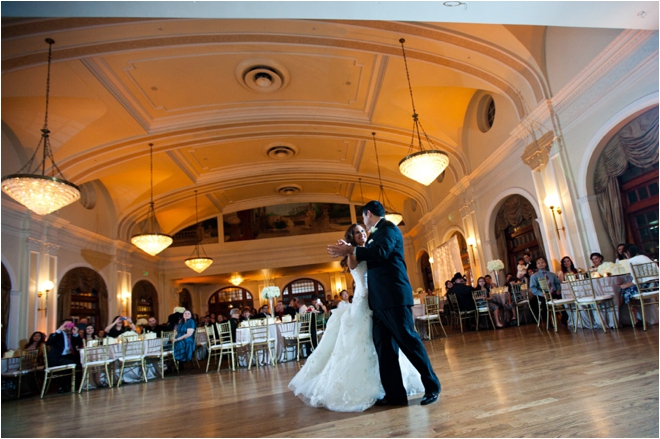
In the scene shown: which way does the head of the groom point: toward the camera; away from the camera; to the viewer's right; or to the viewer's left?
to the viewer's left

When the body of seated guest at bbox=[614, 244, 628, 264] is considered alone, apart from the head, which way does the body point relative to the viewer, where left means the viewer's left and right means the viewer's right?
facing the viewer and to the left of the viewer

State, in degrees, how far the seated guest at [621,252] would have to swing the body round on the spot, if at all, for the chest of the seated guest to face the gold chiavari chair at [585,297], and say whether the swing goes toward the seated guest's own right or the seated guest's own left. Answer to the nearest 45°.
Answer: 0° — they already face it

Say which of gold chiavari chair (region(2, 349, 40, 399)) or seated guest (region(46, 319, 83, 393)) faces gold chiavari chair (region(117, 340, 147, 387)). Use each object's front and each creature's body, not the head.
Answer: the seated guest

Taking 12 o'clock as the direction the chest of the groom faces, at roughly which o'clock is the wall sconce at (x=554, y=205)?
The wall sconce is roughly at 4 o'clock from the groom.

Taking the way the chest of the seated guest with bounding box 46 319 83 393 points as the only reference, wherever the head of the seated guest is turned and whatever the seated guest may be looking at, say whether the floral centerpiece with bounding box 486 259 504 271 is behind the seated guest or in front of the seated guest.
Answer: in front

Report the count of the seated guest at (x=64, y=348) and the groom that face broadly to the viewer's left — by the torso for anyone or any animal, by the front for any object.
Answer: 1

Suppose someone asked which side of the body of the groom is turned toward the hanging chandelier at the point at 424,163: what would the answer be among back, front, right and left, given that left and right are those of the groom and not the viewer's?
right

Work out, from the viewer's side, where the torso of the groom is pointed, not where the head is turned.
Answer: to the viewer's left

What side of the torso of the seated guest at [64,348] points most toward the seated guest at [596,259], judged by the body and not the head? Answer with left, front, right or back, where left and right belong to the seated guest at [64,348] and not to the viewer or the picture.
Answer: front

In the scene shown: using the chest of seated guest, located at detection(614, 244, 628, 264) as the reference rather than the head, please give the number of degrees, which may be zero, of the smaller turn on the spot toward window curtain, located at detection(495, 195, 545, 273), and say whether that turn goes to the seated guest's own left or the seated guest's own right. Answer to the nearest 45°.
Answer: approximately 90° to the seated guest's own right

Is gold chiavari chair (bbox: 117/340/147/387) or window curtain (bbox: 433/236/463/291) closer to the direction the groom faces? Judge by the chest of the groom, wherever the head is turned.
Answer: the gold chiavari chair

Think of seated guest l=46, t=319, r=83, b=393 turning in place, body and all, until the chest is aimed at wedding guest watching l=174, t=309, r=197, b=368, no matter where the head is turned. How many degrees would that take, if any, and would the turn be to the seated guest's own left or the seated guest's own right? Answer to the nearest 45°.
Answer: approximately 45° to the seated guest's own left
